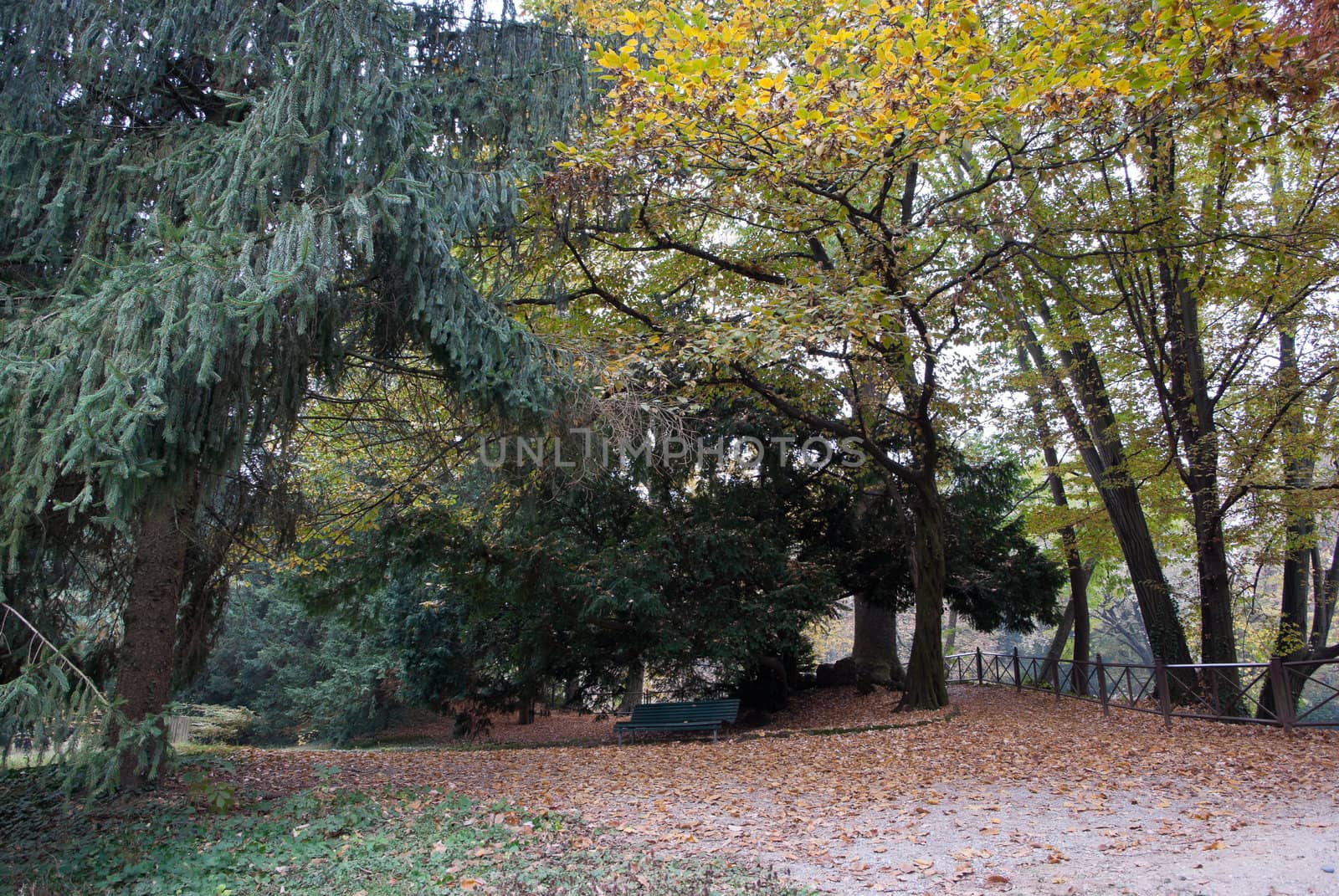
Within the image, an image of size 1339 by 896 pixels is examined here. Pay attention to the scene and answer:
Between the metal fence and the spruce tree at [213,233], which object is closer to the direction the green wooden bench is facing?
the spruce tree

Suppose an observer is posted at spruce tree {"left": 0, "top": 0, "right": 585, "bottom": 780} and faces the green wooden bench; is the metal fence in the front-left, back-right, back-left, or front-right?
front-right

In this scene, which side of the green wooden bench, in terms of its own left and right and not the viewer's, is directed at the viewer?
front

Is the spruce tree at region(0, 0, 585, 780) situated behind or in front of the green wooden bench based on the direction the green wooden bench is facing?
in front

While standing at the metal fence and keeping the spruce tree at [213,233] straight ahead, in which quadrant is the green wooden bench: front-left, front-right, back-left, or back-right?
front-right

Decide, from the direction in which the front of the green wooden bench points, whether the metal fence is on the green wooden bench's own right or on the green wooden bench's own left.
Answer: on the green wooden bench's own left

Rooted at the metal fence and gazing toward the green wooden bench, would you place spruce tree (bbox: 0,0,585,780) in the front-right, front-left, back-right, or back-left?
front-left
